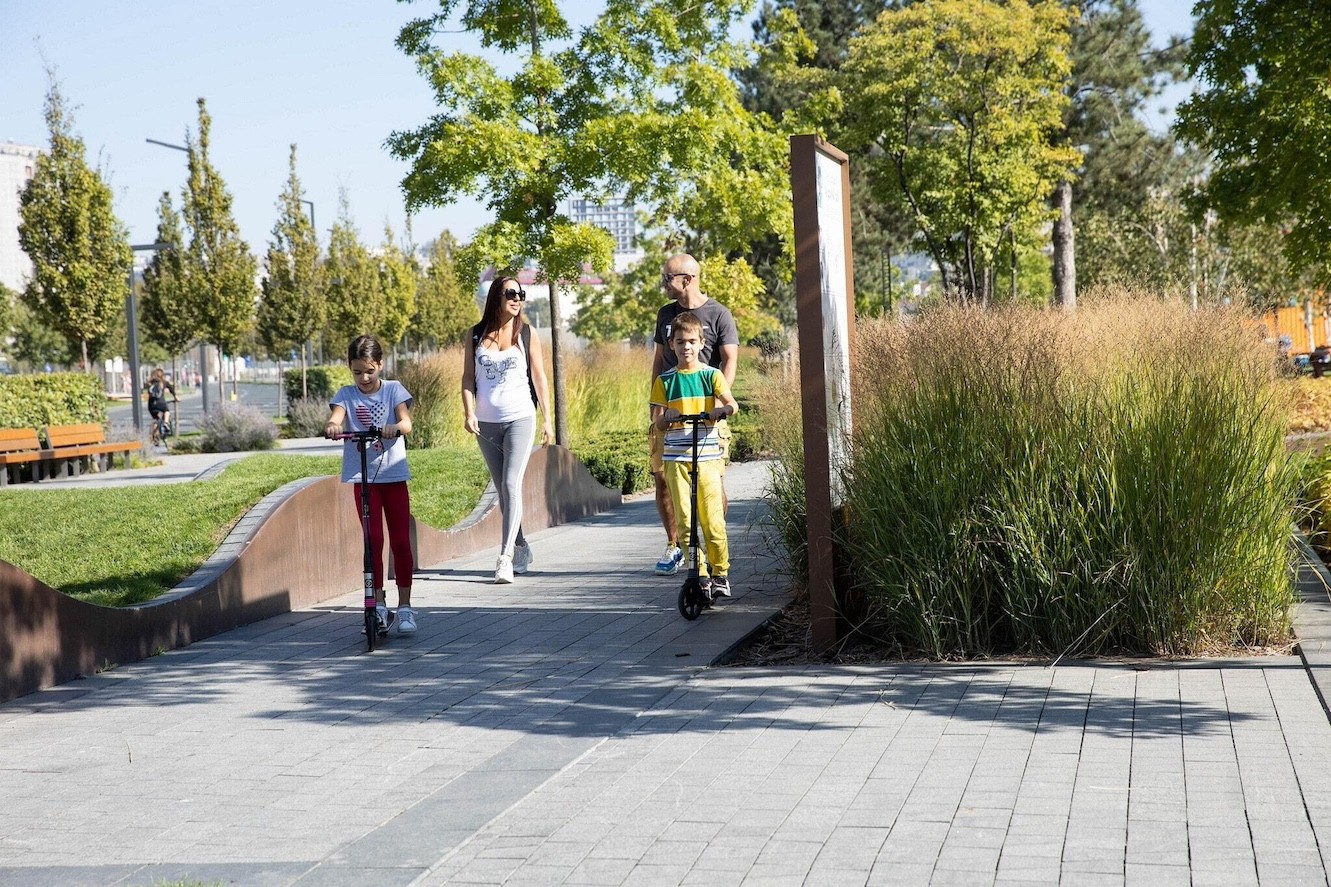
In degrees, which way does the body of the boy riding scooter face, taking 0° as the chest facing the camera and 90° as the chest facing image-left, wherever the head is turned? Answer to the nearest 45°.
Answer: approximately 0°

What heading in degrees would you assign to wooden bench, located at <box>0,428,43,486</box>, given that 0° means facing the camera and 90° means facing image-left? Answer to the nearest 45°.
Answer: approximately 315°

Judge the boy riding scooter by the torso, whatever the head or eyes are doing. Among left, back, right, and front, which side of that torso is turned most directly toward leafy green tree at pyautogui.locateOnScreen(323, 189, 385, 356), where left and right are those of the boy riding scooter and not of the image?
back

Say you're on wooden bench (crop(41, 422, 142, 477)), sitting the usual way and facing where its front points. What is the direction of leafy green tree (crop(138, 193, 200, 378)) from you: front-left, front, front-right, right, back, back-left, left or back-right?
back-left

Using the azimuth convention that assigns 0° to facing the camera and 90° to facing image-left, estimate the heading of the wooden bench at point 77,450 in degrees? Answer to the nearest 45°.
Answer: approximately 315°

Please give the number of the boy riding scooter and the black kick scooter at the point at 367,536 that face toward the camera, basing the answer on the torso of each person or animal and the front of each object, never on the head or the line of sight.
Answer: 2

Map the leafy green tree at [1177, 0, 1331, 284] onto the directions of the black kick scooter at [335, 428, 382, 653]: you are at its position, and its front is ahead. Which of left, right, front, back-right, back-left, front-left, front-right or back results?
back-left

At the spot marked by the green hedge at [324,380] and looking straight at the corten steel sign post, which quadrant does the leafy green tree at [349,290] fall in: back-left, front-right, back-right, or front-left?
back-left

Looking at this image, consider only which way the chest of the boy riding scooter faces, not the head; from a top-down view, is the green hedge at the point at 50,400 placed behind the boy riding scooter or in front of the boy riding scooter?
behind
